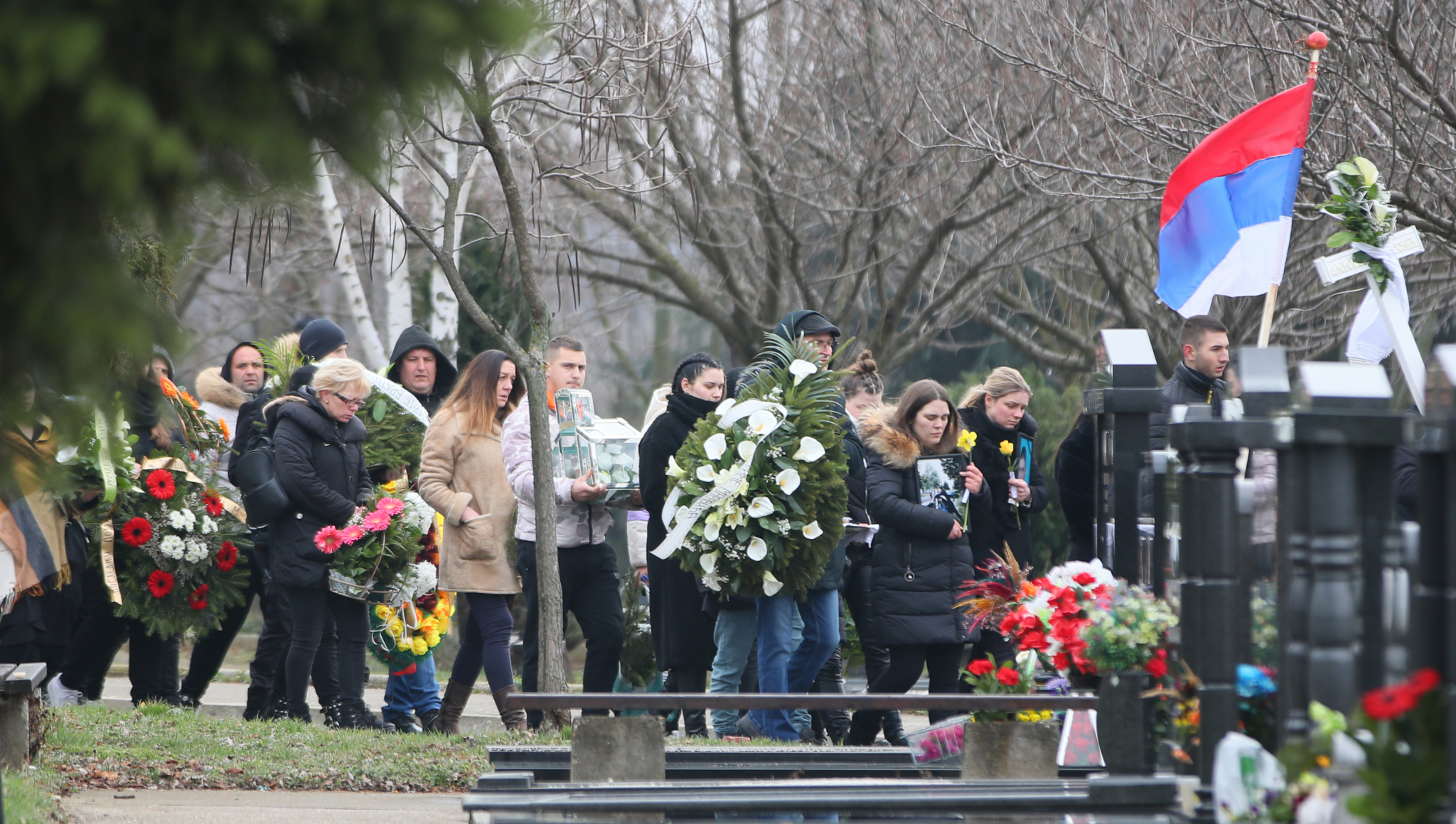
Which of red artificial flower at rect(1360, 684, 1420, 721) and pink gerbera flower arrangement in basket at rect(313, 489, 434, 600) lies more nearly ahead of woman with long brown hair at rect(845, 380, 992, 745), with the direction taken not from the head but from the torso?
the red artificial flower

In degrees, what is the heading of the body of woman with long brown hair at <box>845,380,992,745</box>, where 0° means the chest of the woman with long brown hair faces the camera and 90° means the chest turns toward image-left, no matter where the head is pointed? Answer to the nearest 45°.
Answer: approximately 315°

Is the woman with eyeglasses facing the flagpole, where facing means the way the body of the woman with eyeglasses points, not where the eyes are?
yes

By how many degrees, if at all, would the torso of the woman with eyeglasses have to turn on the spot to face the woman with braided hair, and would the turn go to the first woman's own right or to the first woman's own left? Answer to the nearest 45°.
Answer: approximately 45° to the first woman's own left

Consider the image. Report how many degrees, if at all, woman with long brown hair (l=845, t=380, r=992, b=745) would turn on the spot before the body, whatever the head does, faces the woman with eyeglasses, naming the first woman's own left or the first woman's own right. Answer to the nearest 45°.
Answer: approximately 135° to the first woman's own right

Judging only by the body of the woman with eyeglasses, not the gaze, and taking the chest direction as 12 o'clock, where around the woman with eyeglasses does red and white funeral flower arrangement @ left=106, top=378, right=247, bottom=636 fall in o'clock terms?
The red and white funeral flower arrangement is roughly at 6 o'clock from the woman with eyeglasses.

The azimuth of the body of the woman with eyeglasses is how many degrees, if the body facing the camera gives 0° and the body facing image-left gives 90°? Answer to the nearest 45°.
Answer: approximately 315°
